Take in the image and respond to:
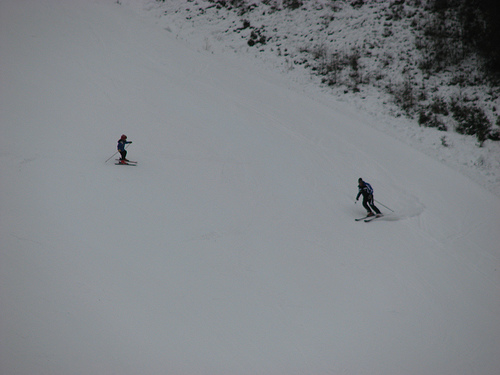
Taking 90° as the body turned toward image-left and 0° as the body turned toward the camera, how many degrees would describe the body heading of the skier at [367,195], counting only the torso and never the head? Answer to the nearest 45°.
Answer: approximately 45°

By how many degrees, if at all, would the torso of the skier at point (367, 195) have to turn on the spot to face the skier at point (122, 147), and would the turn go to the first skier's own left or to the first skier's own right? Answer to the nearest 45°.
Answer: approximately 45° to the first skier's own right
